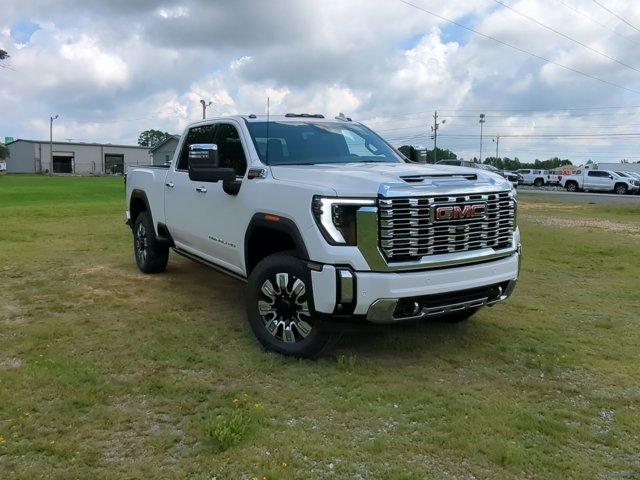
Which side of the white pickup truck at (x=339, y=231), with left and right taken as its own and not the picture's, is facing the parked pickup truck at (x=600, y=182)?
left

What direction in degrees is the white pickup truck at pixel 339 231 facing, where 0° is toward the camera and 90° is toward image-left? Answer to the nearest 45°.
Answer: approximately 315°
